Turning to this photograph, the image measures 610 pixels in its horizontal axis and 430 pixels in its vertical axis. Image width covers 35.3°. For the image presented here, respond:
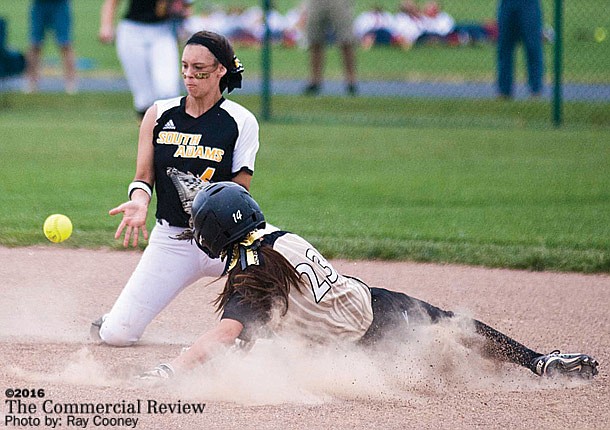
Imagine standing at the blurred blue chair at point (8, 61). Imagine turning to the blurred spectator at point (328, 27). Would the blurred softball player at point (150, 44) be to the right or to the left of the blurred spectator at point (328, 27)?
right
